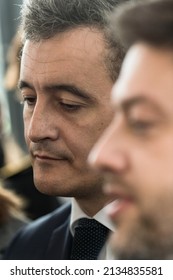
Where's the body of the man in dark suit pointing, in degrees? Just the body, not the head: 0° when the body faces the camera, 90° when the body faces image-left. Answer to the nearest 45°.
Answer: approximately 45°

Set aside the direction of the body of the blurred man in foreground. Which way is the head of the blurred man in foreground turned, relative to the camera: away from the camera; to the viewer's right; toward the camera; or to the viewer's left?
to the viewer's left

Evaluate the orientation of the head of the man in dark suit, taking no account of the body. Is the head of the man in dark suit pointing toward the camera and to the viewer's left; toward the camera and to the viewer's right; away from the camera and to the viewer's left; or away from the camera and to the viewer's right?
toward the camera and to the viewer's left
